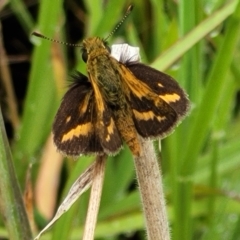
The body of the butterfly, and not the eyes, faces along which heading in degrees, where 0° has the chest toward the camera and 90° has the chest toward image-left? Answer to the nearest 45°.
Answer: approximately 180°

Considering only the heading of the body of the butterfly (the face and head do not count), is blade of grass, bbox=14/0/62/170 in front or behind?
in front
